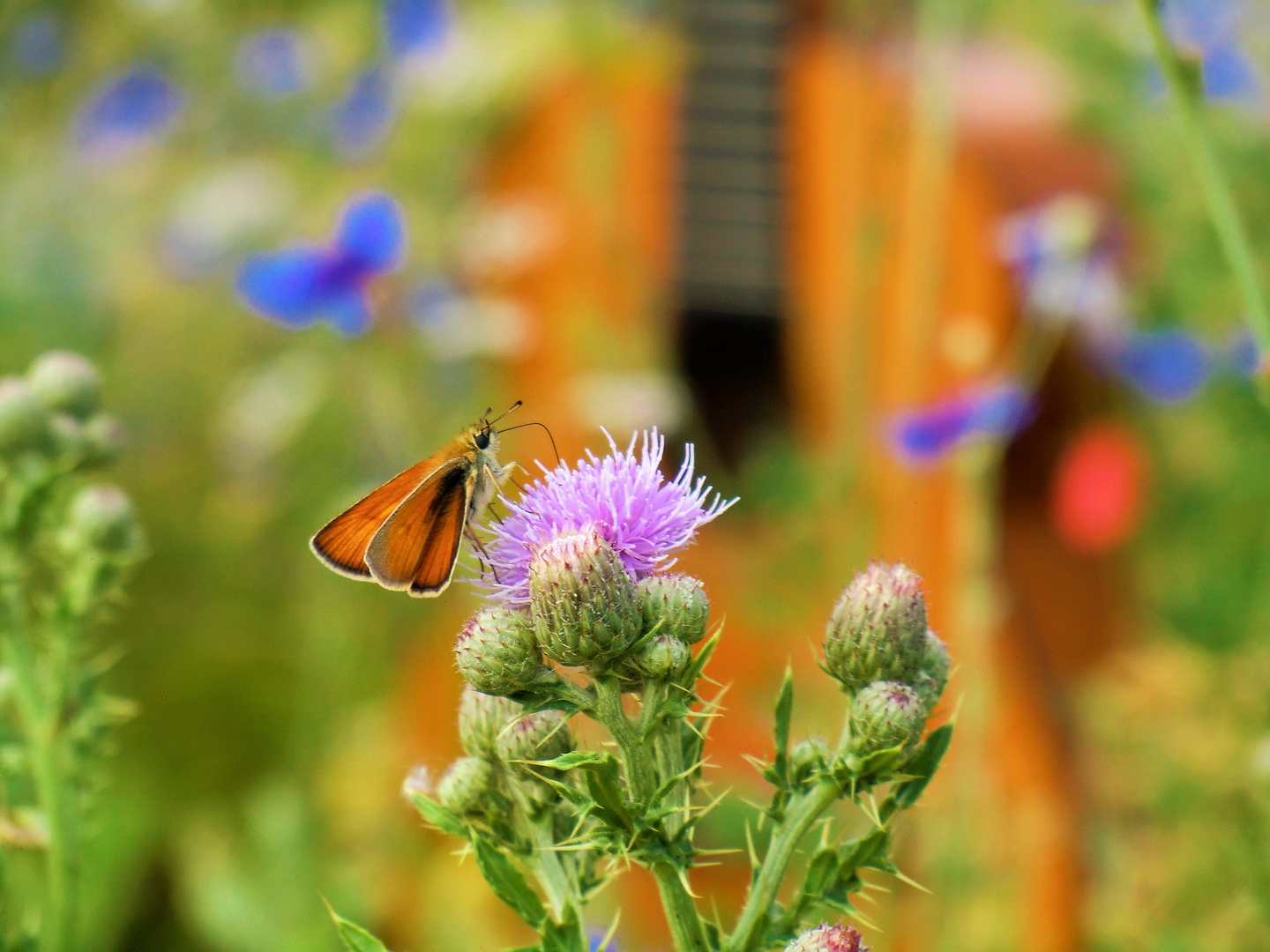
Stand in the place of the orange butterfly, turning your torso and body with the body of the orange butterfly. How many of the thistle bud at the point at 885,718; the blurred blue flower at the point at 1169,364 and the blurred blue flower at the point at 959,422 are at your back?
0

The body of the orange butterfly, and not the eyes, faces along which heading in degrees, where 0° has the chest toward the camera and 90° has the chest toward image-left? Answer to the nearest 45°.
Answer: approximately 270°

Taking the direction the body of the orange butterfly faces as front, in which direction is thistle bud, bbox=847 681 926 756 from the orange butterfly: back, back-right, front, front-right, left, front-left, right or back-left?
front-right
